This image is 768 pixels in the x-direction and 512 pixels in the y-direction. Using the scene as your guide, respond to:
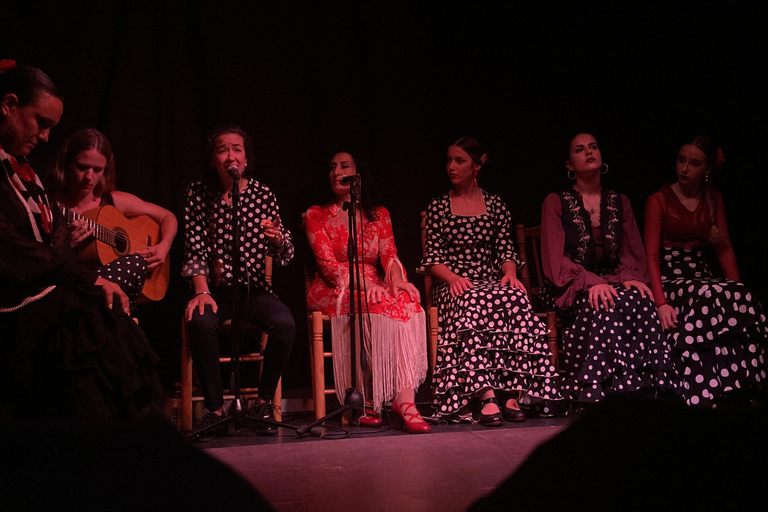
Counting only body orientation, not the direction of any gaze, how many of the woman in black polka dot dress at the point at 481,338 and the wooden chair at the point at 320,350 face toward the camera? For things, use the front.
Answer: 2

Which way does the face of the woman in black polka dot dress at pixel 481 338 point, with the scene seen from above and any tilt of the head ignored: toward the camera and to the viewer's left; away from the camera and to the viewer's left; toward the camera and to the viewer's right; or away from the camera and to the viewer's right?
toward the camera and to the viewer's left

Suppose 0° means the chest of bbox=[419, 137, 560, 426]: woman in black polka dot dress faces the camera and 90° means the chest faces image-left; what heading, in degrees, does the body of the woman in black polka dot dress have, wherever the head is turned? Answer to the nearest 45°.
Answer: approximately 0°

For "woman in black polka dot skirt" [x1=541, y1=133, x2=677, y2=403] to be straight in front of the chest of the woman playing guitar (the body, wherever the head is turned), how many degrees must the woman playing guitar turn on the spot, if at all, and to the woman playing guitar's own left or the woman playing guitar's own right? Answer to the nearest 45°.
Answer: approximately 90° to the woman playing guitar's own left

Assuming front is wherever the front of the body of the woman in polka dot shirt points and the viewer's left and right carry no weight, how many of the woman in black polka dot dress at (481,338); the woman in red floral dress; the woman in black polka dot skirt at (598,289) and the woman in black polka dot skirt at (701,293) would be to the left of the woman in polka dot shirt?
4

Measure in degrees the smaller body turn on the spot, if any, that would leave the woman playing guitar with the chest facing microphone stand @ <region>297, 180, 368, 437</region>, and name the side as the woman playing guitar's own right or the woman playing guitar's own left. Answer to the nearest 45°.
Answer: approximately 45° to the woman playing guitar's own left

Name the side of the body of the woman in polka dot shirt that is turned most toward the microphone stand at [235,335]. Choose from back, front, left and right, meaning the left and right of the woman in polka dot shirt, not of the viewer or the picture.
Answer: front

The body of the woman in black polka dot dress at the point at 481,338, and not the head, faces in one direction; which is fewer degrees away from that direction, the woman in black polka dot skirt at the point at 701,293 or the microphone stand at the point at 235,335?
the microphone stand

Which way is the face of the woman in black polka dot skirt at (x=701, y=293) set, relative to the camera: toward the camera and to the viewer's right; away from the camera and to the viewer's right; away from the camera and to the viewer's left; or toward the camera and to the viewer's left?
toward the camera and to the viewer's left
